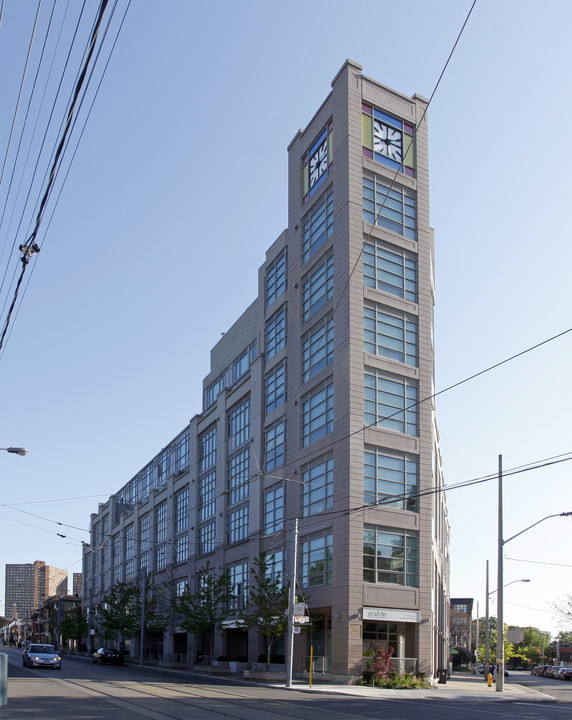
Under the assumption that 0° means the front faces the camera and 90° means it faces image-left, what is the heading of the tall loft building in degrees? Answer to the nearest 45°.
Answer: approximately 0°

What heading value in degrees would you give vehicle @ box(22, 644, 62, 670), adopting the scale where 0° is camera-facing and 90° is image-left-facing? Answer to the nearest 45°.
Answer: approximately 315°

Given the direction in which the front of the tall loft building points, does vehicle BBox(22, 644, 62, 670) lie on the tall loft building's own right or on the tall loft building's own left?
on the tall loft building's own right

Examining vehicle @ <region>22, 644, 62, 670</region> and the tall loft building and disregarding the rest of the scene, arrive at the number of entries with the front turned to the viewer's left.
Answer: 0

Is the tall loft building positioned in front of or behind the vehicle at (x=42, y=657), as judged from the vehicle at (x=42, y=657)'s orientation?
in front
